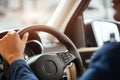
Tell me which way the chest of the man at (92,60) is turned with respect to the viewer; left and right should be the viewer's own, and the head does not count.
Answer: facing away from the viewer and to the left of the viewer
